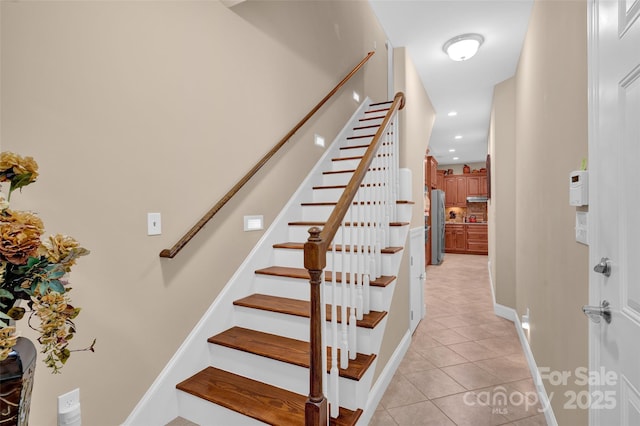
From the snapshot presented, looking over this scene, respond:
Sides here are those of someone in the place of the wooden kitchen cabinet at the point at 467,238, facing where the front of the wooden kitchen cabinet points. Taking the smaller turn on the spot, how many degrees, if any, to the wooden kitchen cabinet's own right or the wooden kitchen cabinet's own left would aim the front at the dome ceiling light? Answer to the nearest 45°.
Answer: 0° — it already faces it

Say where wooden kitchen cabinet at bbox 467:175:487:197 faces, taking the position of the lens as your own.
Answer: facing the viewer

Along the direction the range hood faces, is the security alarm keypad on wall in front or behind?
in front

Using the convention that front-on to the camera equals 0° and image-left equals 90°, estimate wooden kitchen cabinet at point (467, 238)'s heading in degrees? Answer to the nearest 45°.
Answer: approximately 0°

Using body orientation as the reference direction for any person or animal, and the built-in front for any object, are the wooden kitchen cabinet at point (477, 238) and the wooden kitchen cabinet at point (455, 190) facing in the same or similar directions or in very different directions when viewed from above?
same or similar directions

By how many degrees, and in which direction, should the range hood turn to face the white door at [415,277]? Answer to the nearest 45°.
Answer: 0° — it already faces it

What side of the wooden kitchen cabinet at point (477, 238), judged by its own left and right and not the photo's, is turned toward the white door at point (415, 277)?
front

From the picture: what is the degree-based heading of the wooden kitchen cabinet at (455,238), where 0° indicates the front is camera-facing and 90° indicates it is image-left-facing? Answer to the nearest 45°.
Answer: approximately 0°

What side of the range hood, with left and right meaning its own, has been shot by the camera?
front

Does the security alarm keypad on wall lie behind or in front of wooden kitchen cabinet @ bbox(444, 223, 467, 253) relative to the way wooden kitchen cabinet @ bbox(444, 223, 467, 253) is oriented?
in front

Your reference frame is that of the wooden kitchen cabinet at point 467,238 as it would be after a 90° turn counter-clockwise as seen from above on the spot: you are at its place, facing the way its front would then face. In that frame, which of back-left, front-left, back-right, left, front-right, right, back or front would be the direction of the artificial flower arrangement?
right

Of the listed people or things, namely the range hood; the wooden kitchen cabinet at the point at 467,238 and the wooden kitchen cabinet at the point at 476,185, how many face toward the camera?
3
